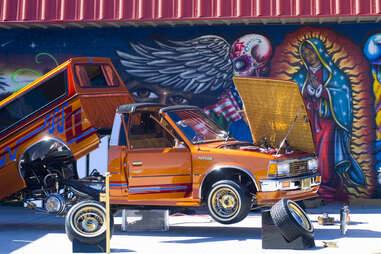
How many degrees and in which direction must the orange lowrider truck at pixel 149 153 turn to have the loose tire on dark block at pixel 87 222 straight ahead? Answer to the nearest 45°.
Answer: approximately 90° to its right

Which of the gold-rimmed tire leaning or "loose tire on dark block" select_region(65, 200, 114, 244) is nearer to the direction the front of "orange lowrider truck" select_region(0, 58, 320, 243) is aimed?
the gold-rimmed tire leaning

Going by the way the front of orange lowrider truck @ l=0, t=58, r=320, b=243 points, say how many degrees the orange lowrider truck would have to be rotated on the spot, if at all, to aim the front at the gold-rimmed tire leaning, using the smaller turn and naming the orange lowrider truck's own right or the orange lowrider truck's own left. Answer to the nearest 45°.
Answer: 0° — it already faces it

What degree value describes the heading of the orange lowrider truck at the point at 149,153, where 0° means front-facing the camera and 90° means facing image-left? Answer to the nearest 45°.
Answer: approximately 315°

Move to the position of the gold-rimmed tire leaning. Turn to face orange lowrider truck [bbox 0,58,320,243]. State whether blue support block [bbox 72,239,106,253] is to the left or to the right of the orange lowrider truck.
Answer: left

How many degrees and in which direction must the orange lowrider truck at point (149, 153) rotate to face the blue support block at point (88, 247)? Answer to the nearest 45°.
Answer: approximately 90° to its right
